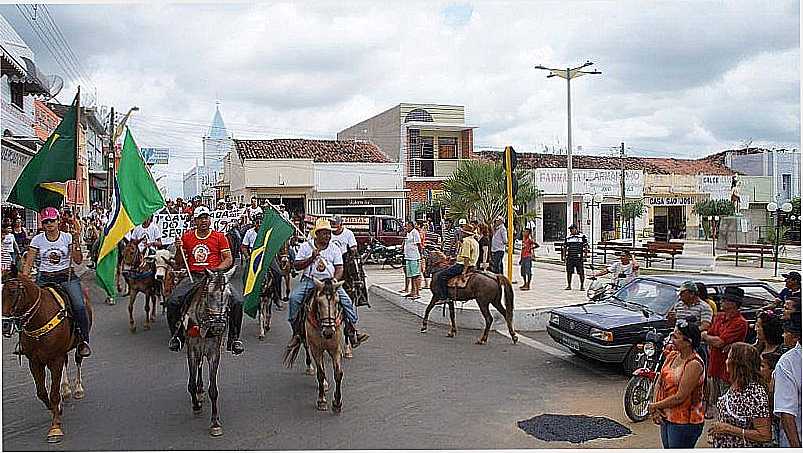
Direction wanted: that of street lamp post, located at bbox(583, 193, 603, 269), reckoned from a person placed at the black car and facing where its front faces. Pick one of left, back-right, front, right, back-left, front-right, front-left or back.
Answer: back-right

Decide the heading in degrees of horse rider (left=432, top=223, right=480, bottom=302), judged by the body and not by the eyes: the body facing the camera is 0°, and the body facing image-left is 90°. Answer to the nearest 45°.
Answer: approximately 90°

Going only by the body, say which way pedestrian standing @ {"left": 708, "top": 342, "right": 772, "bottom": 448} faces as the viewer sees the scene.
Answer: to the viewer's left

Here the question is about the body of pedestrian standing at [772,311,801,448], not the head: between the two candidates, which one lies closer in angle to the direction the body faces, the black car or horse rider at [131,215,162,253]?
the horse rider

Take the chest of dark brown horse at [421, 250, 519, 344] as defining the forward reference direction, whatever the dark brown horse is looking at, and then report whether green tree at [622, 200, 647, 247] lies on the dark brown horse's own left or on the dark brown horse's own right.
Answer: on the dark brown horse's own right

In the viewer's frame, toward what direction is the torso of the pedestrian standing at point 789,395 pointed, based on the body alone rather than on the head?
to the viewer's left
